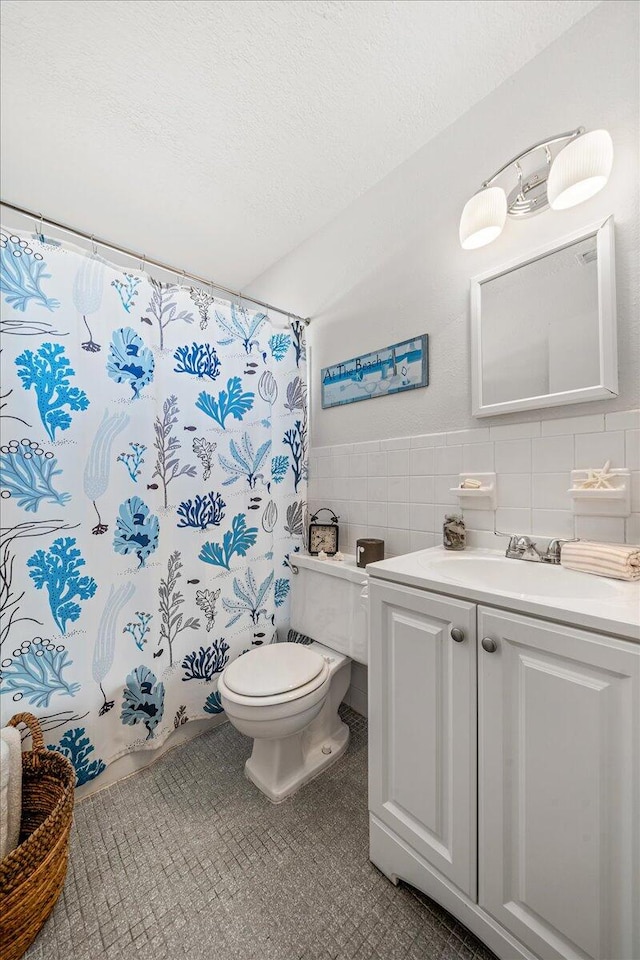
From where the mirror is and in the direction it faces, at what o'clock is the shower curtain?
The shower curtain is roughly at 1 o'clock from the mirror.

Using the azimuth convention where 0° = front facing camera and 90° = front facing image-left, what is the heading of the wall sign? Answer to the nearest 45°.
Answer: approximately 45°

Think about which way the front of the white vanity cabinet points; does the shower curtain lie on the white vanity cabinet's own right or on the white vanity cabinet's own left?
on the white vanity cabinet's own right

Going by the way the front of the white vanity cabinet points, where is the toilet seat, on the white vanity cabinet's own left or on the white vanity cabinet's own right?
on the white vanity cabinet's own right

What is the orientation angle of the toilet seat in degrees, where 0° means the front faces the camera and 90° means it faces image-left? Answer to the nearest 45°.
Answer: approximately 45°

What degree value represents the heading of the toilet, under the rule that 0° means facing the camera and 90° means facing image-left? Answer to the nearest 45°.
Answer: approximately 45°

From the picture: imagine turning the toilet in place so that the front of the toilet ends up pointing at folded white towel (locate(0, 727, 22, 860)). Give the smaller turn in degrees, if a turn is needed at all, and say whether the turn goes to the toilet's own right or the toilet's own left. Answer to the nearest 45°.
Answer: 0° — it already faces it
